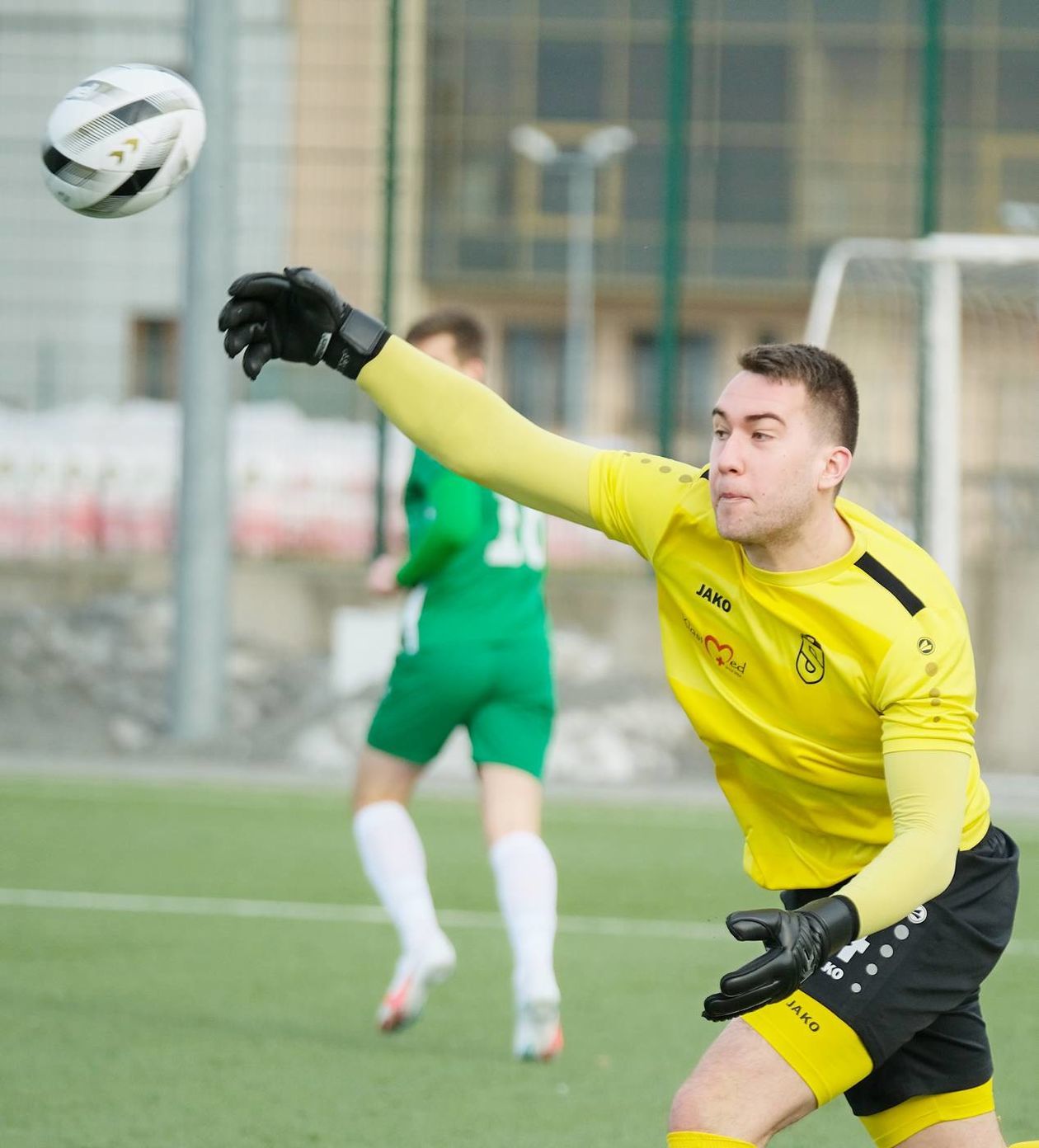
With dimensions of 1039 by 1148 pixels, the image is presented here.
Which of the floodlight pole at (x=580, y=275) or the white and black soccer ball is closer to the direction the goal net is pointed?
the white and black soccer ball

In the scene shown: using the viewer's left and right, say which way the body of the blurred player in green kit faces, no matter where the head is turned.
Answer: facing away from the viewer and to the left of the viewer

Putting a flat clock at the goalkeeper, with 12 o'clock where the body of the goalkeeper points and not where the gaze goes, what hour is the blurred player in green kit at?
The blurred player in green kit is roughly at 4 o'clock from the goalkeeper.

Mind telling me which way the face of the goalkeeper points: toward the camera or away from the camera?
toward the camera

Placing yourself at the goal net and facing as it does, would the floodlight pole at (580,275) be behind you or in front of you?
behind

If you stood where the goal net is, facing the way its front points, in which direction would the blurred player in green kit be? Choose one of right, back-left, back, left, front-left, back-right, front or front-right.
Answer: front-right

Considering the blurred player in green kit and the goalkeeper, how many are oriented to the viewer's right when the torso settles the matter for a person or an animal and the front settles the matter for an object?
0

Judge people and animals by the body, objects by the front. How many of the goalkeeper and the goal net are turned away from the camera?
0

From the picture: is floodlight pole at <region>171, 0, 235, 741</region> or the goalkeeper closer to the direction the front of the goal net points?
the goalkeeper

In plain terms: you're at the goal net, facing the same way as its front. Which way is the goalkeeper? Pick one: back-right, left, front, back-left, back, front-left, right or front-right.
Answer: front-right

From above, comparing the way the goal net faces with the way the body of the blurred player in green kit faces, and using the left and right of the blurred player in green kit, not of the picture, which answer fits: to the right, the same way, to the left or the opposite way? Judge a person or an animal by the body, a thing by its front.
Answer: the opposite way

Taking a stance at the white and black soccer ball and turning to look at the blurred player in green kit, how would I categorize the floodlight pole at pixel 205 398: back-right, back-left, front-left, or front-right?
front-left

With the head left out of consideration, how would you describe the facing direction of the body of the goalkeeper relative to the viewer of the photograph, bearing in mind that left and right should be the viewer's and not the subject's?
facing the viewer and to the left of the viewer

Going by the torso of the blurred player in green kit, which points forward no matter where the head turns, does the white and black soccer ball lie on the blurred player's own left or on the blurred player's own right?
on the blurred player's own left

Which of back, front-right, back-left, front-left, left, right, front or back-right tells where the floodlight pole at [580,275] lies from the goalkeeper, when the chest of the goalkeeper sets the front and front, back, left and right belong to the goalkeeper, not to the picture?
back-right

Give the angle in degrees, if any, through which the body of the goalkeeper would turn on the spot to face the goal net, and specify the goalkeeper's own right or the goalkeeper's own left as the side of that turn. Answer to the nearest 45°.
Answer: approximately 135° to the goalkeeper's own right
